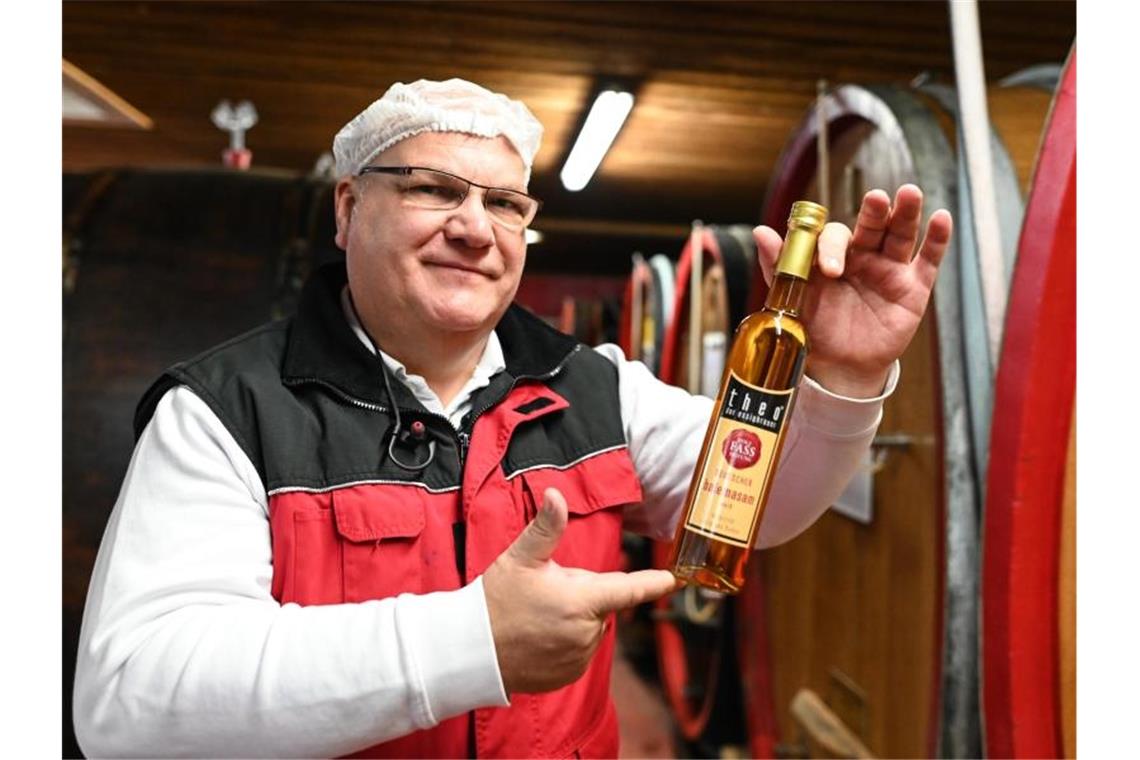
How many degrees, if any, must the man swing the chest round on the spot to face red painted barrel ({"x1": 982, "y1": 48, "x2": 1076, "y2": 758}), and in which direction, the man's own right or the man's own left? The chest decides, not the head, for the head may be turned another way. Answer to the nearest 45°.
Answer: approximately 90° to the man's own left

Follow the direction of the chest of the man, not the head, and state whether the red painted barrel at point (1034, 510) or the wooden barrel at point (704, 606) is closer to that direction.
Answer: the red painted barrel

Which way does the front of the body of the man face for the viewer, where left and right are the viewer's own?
facing the viewer and to the right of the viewer

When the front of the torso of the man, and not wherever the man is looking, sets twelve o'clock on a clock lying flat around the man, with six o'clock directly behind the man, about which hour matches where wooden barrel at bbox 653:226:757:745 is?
The wooden barrel is roughly at 8 o'clock from the man.

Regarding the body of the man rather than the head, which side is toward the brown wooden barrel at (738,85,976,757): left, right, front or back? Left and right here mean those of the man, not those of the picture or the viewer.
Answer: left
